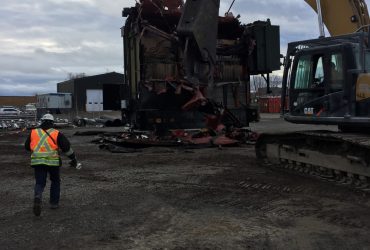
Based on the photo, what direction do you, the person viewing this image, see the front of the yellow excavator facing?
facing away from the viewer and to the left of the viewer

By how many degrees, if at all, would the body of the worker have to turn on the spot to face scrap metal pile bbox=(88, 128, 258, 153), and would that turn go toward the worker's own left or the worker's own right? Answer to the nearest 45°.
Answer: approximately 45° to the worker's own right

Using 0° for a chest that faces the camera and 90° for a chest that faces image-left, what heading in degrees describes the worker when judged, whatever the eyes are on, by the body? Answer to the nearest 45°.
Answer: approximately 180°

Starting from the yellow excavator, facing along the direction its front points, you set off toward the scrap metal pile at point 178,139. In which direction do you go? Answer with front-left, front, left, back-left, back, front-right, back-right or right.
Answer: front

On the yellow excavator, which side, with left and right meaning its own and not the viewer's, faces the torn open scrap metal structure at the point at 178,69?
front

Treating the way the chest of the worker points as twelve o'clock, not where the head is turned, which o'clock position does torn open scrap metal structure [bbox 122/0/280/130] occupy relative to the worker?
The torn open scrap metal structure is roughly at 1 o'clock from the worker.

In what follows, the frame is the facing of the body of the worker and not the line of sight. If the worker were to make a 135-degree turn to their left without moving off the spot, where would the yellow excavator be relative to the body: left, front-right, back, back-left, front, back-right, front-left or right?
back-left
